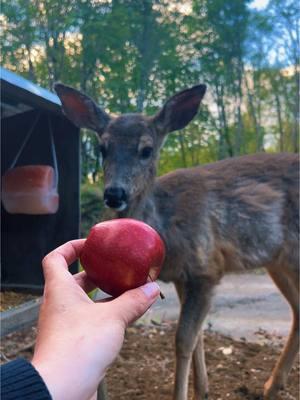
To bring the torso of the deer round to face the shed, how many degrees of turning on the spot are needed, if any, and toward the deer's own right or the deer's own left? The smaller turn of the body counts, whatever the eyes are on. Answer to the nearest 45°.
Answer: approximately 90° to the deer's own right

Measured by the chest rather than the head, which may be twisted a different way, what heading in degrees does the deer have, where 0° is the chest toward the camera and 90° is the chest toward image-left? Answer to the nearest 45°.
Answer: approximately 45°

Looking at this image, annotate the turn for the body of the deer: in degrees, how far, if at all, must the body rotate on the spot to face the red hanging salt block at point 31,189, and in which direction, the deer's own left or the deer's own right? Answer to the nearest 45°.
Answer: approximately 90° to the deer's own right
